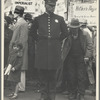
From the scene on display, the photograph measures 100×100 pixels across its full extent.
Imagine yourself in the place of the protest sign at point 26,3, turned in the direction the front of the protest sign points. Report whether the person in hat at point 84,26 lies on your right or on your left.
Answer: on your left

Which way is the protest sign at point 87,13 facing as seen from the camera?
toward the camera

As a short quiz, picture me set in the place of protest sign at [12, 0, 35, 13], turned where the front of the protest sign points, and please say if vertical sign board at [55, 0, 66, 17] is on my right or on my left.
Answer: on my left

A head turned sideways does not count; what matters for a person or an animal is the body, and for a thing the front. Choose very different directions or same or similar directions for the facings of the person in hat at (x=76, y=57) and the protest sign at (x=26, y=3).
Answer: same or similar directions

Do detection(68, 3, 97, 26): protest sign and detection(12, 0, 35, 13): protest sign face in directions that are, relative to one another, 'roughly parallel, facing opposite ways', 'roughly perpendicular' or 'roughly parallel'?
roughly parallel

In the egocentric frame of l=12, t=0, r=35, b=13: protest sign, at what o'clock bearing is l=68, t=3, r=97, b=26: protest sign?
l=68, t=3, r=97, b=26: protest sign is roughly at 9 o'clock from l=12, t=0, r=35, b=13: protest sign.

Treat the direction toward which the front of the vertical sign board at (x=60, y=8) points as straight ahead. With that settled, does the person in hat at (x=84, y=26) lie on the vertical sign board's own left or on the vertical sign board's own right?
on the vertical sign board's own left

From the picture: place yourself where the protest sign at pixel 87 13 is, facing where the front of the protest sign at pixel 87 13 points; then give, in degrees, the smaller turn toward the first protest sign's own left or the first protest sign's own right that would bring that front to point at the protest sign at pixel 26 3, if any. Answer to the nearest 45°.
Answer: approximately 90° to the first protest sign's own right

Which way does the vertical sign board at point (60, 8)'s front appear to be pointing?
toward the camera

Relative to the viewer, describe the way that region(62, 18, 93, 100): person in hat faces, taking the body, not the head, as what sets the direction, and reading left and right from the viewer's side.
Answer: facing the viewer

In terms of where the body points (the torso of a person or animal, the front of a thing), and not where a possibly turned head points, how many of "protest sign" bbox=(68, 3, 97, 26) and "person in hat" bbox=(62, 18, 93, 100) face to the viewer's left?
0
